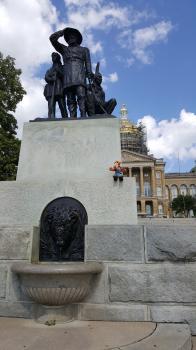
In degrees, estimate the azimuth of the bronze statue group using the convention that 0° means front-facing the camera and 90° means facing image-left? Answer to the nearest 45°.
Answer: approximately 0°

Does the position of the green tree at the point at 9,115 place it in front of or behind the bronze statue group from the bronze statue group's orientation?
behind
